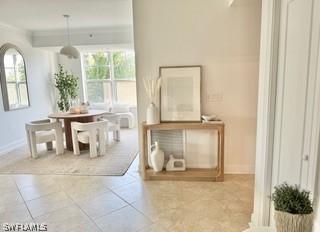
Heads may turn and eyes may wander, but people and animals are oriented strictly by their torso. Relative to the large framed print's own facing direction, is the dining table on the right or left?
on its right

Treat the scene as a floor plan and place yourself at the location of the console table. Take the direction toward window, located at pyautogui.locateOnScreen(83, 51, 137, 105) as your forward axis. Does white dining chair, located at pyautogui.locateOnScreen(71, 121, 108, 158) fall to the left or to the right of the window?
left

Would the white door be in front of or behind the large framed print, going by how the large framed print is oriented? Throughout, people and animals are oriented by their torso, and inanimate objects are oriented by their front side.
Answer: in front

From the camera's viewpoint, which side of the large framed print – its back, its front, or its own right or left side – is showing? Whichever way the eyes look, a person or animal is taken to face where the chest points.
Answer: front

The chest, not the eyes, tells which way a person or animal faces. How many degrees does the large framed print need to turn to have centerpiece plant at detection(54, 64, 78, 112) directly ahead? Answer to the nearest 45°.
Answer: approximately 135° to its right

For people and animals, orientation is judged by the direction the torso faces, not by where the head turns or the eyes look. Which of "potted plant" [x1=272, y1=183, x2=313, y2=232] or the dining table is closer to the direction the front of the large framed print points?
the potted plant

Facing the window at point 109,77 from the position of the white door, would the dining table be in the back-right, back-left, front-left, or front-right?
front-left

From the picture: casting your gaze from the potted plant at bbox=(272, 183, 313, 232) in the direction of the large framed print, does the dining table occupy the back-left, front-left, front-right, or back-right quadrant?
front-left

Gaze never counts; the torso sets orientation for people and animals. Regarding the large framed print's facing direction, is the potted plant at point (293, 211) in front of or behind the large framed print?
in front

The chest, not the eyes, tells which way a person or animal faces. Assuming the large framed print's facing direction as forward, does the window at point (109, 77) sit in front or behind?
behind

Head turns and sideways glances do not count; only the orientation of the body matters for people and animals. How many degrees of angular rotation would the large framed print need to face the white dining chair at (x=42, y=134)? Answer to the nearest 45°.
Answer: approximately 90° to its right
